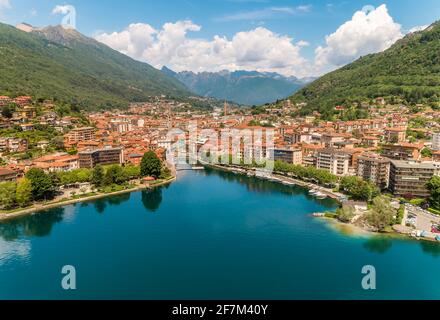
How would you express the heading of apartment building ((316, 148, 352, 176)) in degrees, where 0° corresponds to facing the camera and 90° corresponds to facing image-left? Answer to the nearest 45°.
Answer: approximately 45°

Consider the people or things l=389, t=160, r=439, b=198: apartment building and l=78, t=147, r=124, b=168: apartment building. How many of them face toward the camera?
2

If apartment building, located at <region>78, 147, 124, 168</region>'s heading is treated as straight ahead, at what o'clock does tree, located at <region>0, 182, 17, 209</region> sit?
The tree is roughly at 1 o'clock from the apartment building.

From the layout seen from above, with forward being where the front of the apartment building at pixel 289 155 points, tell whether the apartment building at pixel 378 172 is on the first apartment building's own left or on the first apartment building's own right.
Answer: on the first apartment building's own left

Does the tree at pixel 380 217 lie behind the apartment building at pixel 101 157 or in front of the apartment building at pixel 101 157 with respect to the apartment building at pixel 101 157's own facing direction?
in front

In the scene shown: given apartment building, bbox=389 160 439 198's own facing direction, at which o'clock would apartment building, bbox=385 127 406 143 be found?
apartment building, bbox=385 127 406 143 is roughly at 6 o'clock from apartment building, bbox=389 160 439 198.

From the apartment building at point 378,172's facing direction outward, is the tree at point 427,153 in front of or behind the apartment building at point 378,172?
behind

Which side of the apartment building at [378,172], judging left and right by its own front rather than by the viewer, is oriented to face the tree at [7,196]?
front

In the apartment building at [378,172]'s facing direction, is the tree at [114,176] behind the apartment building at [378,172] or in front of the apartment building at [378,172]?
in front

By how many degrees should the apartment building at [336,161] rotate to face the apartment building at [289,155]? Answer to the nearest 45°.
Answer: approximately 90° to its right

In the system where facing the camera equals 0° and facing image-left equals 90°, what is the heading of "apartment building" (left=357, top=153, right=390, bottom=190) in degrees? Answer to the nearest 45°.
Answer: approximately 45°

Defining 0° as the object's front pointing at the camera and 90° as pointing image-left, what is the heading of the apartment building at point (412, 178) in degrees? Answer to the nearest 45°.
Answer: approximately 0°

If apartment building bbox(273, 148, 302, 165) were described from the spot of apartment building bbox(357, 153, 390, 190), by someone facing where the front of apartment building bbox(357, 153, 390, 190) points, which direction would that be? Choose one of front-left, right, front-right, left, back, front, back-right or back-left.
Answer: right
